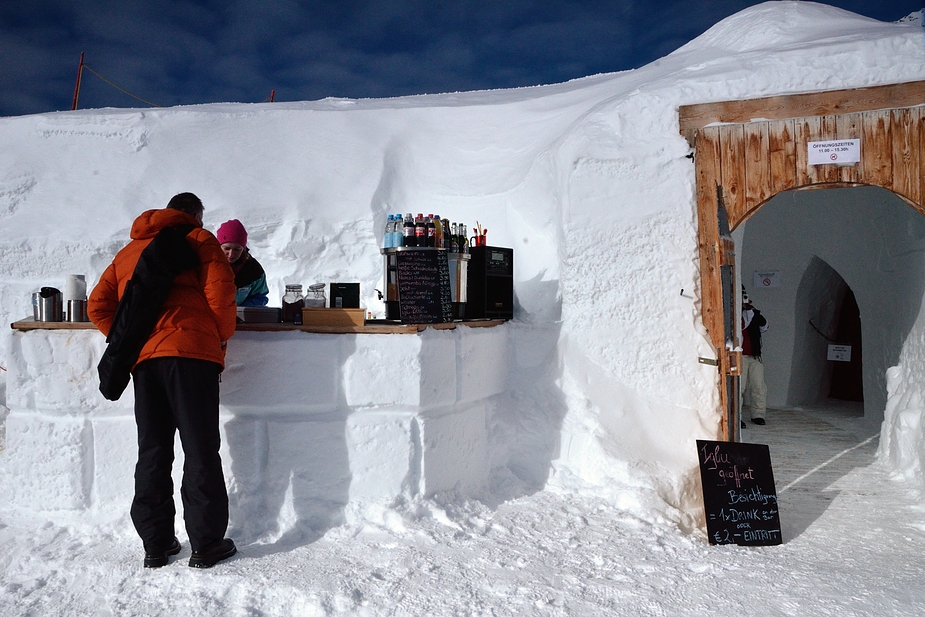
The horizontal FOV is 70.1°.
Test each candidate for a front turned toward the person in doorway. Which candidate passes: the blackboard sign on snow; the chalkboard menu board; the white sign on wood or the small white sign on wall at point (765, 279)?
the small white sign on wall

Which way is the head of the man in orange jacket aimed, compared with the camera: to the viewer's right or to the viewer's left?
to the viewer's right

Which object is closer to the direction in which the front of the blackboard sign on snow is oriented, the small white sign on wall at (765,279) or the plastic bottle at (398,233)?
the plastic bottle

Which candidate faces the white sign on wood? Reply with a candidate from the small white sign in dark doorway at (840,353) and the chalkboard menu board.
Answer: the small white sign in dark doorway

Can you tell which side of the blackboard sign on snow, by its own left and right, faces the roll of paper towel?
right

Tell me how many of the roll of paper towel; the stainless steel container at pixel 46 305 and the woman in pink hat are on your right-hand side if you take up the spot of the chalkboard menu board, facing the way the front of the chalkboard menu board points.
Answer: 3
